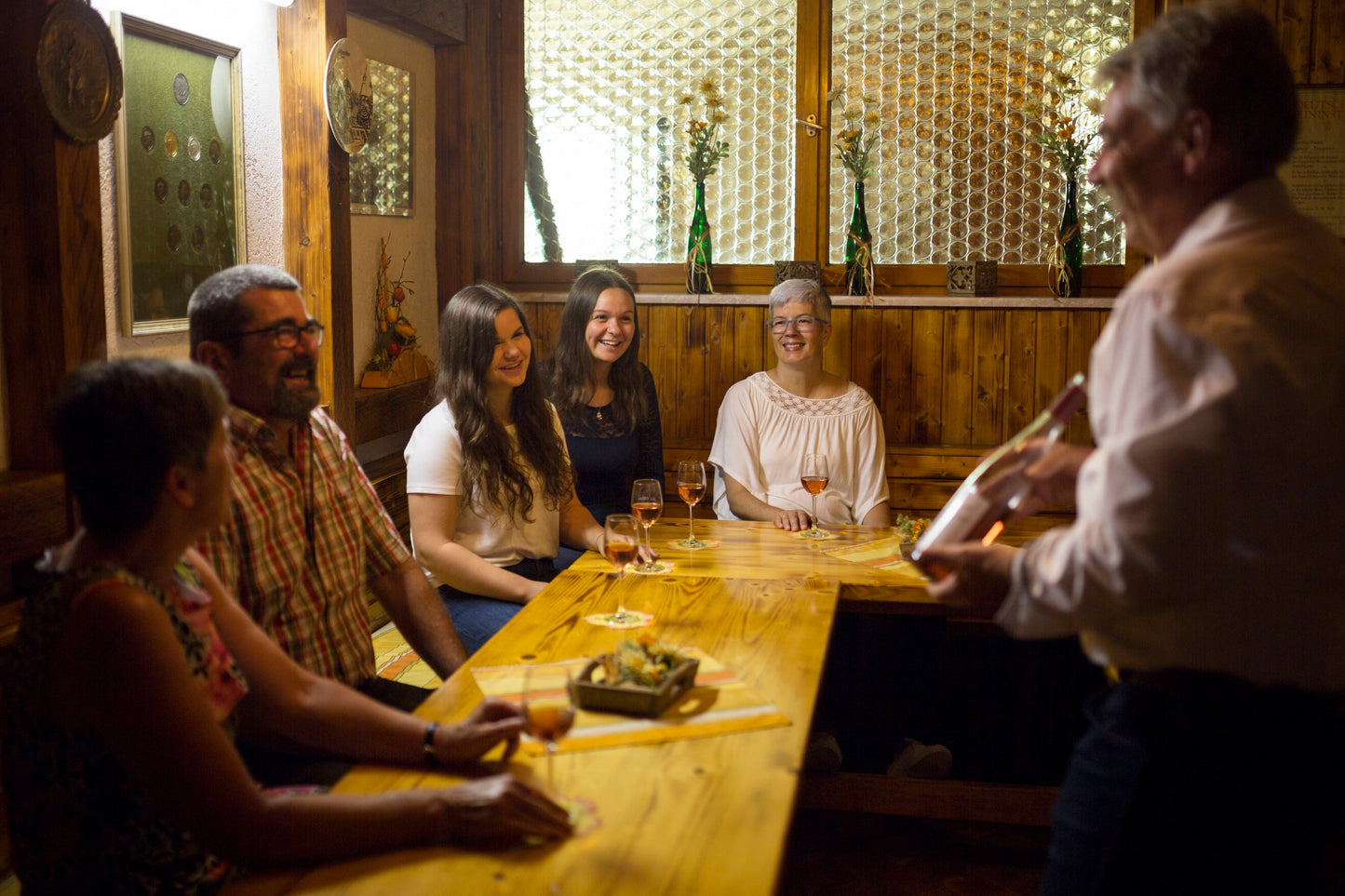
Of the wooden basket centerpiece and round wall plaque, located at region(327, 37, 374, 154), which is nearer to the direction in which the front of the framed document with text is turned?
the wooden basket centerpiece

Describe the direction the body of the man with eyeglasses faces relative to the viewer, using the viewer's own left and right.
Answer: facing the viewer and to the right of the viewer

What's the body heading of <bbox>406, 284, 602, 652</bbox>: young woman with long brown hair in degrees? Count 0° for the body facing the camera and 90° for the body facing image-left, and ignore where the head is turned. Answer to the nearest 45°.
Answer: approximately 315°

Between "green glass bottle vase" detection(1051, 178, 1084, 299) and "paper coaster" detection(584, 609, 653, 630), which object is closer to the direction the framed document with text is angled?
the paper coaster

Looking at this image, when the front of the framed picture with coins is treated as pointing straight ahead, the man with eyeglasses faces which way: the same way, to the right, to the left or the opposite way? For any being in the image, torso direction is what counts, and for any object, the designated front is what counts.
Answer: the same way

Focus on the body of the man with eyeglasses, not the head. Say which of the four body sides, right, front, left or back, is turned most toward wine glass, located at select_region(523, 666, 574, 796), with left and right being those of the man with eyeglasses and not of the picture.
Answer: front

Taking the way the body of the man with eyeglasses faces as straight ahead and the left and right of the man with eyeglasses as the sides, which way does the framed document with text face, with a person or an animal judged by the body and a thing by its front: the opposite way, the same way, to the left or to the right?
to the right

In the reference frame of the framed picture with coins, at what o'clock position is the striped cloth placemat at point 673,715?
The striped cloth placemat is roughly at 1 o'clock from the framed picture with coins.

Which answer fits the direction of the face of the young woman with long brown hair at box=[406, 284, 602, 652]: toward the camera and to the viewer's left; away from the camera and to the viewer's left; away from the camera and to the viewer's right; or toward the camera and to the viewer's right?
toward the camera and to the viewer's right

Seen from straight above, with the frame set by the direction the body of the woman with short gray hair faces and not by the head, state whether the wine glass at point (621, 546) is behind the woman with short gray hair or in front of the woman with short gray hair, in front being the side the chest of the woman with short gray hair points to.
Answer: in front

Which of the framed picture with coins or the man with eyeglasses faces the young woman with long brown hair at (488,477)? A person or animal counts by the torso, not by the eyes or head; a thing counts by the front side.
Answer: the framed picture with coins

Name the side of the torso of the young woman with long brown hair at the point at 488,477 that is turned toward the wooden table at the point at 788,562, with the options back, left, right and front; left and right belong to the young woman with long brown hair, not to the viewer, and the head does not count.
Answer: front

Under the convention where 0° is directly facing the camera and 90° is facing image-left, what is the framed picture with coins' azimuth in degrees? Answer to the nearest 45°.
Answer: approximately 315°

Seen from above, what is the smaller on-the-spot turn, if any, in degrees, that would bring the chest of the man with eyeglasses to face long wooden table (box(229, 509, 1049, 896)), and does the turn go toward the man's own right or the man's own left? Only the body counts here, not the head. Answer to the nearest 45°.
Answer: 0° — they already face it

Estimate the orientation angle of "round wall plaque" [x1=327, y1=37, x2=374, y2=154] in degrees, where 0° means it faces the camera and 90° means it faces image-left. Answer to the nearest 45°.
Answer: approximately 315°

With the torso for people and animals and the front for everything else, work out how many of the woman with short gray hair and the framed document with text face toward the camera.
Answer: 2

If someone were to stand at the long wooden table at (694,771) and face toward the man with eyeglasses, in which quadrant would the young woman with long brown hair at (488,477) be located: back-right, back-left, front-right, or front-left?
front-right
